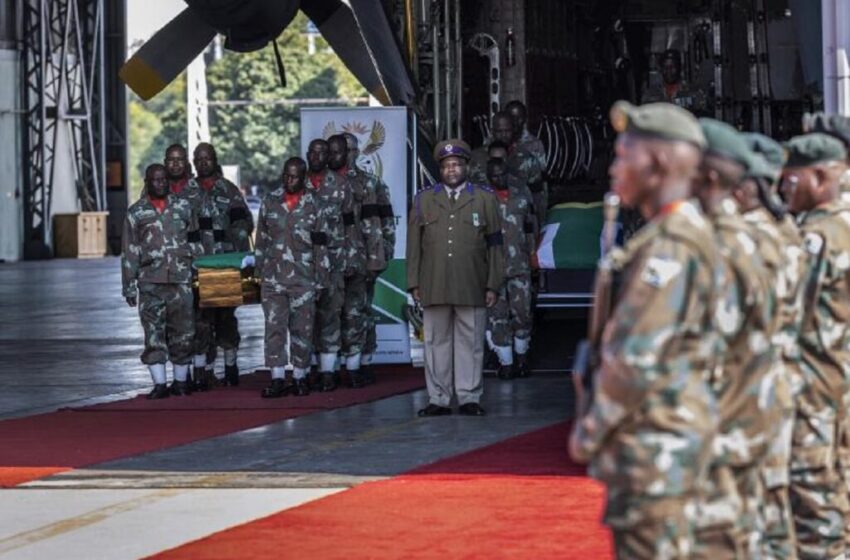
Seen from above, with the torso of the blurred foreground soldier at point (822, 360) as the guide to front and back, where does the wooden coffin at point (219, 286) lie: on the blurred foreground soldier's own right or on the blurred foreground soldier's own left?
on the blurred foreground soldier's own right

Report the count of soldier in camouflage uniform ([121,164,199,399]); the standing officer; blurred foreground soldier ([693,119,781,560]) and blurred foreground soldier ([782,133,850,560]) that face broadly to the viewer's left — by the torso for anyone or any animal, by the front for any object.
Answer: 2

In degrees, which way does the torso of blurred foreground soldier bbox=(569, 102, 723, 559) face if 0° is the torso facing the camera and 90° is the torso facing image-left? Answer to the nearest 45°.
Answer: approximately 90°

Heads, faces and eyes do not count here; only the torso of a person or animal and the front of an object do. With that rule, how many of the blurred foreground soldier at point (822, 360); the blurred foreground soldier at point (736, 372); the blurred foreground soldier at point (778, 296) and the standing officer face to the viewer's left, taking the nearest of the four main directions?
3

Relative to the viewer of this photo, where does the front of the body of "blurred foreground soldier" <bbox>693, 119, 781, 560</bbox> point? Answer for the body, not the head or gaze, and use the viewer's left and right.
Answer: facing to the left of the viewer

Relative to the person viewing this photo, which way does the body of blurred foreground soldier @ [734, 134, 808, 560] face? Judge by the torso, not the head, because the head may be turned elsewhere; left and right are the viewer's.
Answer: facing to the left of the viewer

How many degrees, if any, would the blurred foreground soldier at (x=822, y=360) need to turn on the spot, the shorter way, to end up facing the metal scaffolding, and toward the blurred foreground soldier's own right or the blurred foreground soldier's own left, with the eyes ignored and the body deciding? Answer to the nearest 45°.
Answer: approximately 45° to the blurred foreground soldier's own right

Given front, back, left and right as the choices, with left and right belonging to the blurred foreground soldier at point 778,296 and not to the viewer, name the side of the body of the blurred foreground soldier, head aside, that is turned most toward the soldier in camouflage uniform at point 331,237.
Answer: right

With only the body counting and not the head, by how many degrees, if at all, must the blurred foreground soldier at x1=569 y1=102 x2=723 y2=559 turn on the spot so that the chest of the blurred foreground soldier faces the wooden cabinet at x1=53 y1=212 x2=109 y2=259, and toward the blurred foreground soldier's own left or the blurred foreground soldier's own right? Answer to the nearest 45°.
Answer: approximately 90° to the blurred foreground soldier's own right
